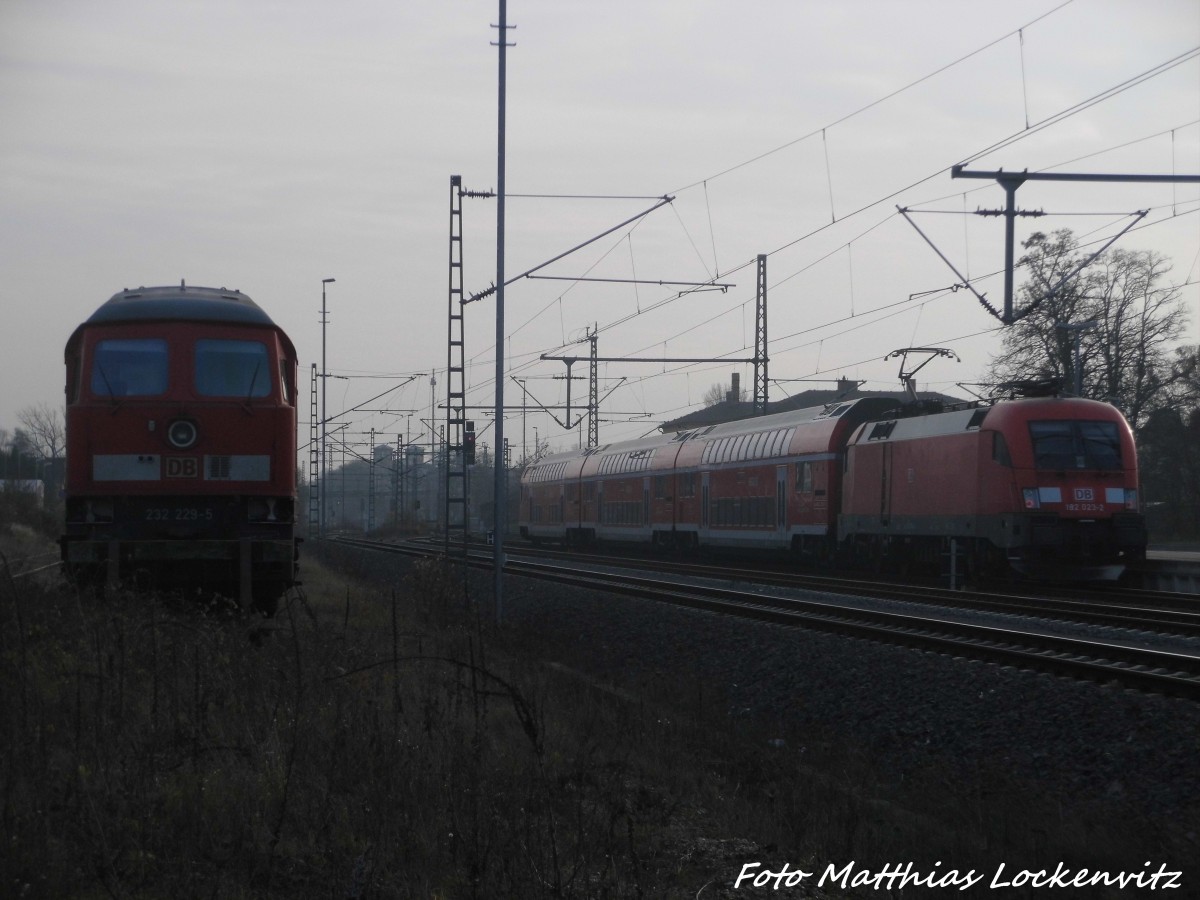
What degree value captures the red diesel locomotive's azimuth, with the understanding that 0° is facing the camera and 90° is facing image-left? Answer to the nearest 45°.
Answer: approximately 0°

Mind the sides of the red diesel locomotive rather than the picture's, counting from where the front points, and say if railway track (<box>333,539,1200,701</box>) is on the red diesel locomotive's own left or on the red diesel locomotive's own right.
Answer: on the red diesel locomotive's own left

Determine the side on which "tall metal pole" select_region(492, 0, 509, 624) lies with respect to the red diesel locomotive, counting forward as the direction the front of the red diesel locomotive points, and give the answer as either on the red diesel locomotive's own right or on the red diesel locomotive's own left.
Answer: on the red diesel locomotive's own left

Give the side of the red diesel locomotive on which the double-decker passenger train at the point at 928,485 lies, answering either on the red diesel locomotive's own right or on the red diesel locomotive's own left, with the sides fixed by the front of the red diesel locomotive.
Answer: on the red diesel locomotive's own left

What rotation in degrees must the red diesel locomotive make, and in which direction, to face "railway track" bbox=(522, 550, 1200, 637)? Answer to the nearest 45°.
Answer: approximately 90° to its left

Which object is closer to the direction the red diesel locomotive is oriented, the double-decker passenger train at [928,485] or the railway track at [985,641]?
the railway track
